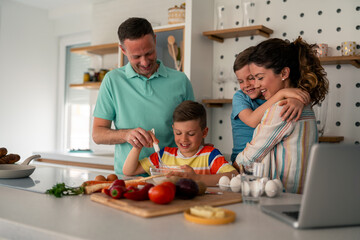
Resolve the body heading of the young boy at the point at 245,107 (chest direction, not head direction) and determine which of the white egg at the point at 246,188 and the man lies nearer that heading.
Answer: the white egg

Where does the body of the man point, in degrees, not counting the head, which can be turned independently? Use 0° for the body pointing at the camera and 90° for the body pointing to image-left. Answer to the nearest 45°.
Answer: approximately 0°

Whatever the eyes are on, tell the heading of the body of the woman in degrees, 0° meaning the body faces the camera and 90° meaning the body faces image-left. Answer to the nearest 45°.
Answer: approximately 90°

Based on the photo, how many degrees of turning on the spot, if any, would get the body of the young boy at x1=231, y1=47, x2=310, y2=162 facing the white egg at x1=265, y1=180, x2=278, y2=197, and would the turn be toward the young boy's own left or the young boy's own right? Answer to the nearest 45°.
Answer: approximately 45° to the young boy's own right

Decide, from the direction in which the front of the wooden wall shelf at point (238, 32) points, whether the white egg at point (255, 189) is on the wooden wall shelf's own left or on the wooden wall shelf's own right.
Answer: on the wooden wall shelf's own left

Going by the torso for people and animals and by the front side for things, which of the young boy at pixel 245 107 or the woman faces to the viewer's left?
the woman
